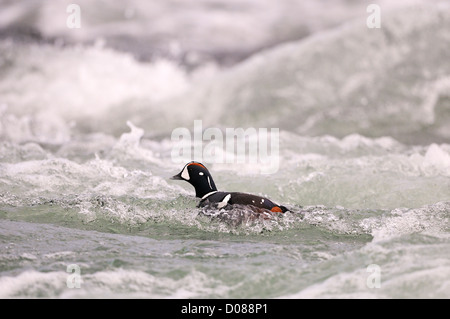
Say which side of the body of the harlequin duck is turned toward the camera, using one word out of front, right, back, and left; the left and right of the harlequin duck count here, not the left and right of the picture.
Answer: left
